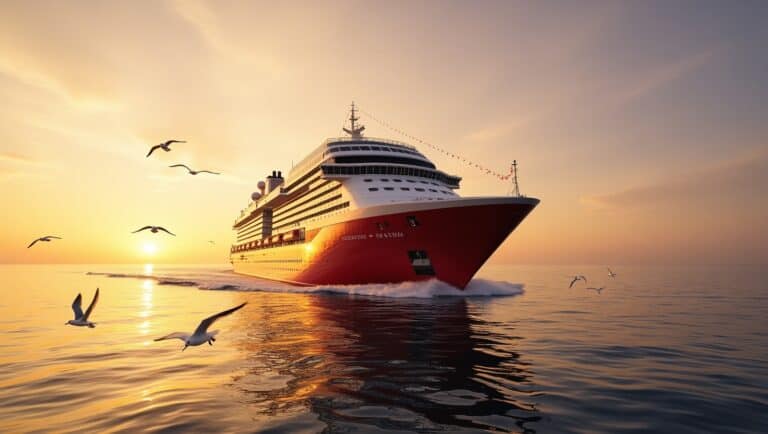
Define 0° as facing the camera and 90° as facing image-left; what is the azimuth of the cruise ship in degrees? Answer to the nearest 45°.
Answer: approximately 315°
